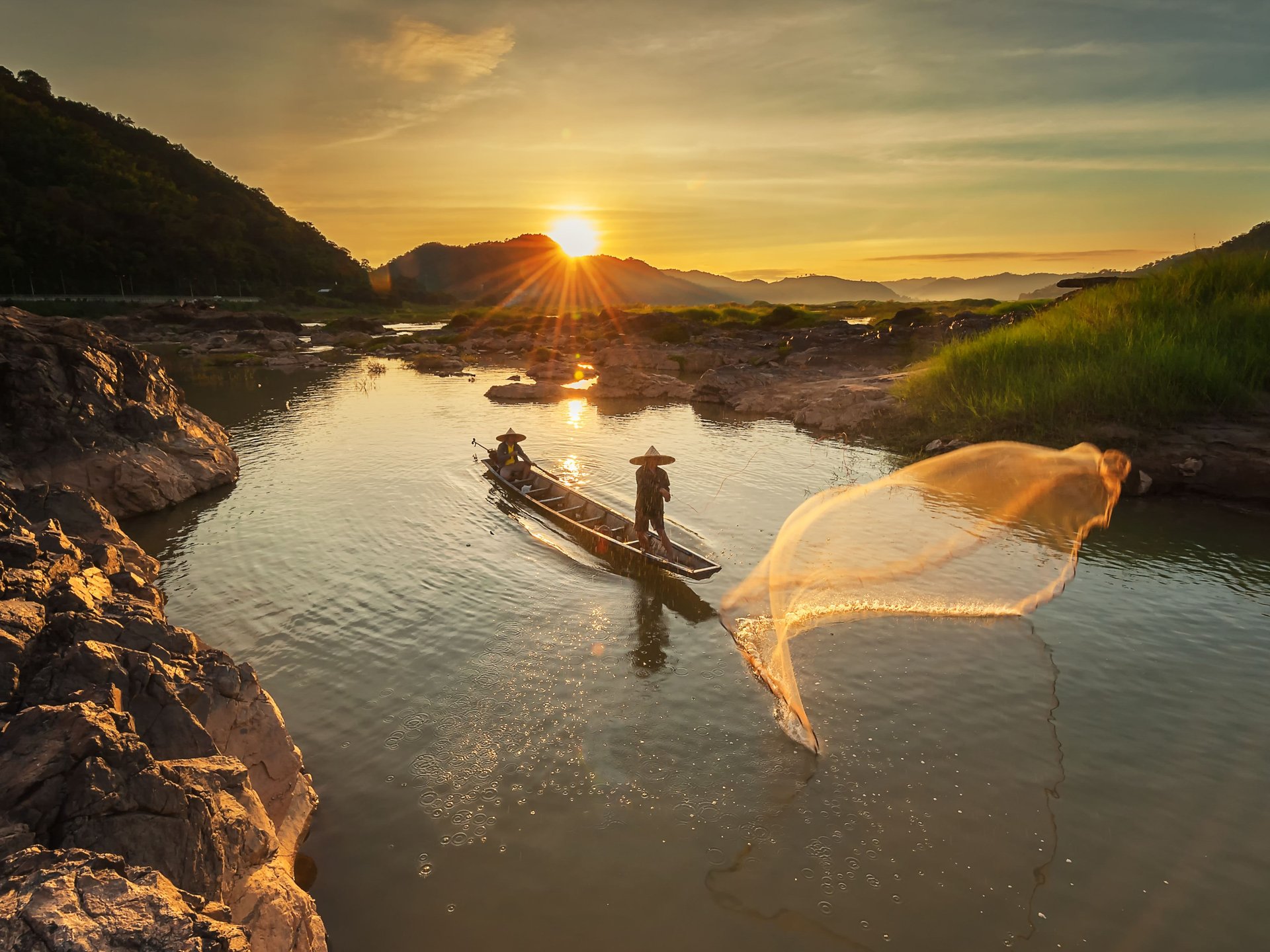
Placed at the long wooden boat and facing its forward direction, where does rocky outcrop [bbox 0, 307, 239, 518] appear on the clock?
The rocky outcrop is roughly at 5 o'clock from the long wooden boat.

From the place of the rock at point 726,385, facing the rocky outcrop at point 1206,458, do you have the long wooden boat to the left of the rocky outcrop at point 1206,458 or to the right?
right

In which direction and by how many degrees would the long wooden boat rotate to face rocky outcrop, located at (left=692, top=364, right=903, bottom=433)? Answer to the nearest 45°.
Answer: approximately 90° to its left

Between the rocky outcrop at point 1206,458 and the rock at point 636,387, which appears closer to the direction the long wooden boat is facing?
the rocky outcrop

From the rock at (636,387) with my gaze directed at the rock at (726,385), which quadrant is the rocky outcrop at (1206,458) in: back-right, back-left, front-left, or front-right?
front-right

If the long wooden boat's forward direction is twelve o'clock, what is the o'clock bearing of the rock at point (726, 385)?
The rock is roughly at 8 o'clock from the long wooden boat.

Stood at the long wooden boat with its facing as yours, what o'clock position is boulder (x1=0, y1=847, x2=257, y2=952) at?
The boulder is roughly at 2 o'clock from the long wooden boat.

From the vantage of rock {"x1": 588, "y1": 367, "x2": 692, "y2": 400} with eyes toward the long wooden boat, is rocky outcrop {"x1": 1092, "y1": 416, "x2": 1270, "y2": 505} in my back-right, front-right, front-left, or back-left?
front-left

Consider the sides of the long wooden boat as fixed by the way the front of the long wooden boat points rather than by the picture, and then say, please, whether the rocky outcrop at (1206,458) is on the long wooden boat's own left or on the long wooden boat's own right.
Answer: on the long wooden boat's own left

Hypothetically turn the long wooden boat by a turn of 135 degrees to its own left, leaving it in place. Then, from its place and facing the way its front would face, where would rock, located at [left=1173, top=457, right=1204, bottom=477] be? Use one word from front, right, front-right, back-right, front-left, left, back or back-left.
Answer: right

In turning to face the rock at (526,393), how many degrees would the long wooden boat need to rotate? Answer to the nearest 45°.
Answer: approximately 135° to its left

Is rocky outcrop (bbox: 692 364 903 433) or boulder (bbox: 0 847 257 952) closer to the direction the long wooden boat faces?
the boulder
